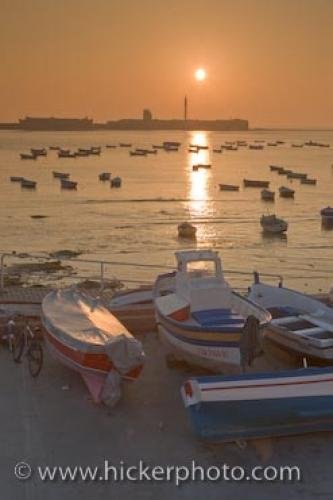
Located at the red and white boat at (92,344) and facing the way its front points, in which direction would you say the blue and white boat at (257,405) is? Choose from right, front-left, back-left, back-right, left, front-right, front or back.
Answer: back

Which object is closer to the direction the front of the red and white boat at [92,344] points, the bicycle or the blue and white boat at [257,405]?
the bicycle

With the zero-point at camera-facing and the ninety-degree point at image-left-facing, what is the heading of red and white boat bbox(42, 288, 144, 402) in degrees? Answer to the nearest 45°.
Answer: approximately 135°

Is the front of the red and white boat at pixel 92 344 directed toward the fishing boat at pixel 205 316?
no

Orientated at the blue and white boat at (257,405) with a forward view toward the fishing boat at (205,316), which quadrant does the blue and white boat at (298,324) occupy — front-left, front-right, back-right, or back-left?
front-right

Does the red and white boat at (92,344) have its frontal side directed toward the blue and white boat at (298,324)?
no
